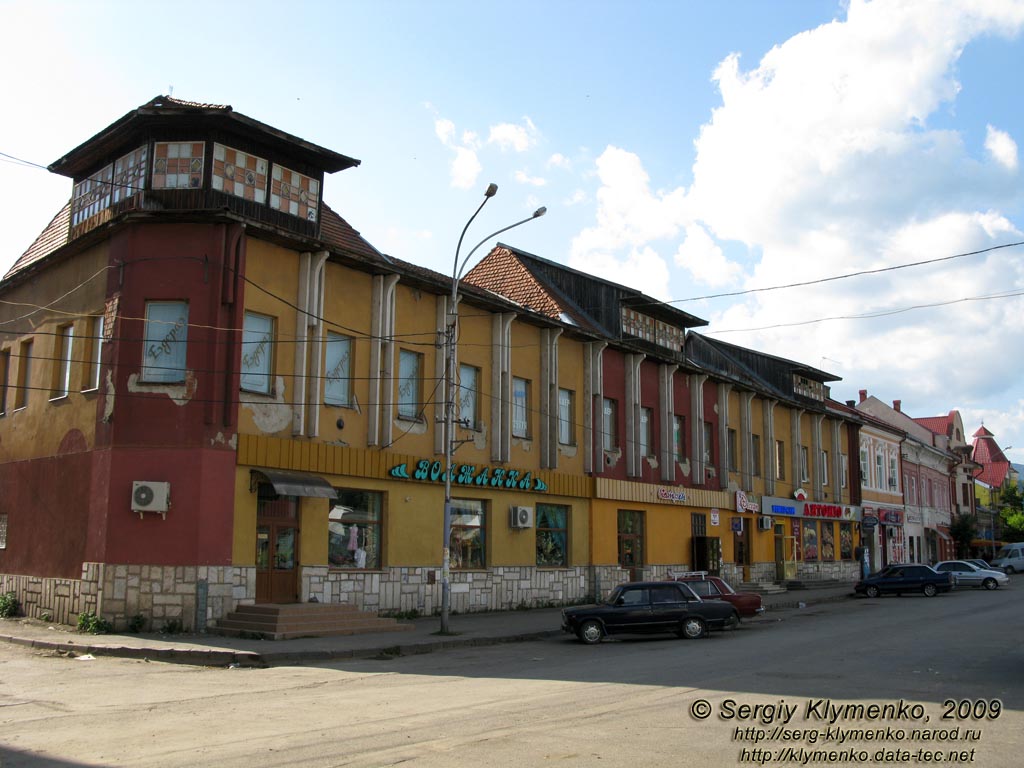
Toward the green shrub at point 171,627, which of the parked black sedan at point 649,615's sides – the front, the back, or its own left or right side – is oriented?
front

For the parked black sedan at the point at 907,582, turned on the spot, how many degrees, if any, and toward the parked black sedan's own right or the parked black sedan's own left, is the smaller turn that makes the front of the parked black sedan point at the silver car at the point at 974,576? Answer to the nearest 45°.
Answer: approximately 135° to the parked black sedan's own right

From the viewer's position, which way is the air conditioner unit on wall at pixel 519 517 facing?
facing the viewer and to the right of the viewer

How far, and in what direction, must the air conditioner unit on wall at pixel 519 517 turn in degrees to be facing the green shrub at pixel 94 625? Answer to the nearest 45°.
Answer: approximately 90° to its right

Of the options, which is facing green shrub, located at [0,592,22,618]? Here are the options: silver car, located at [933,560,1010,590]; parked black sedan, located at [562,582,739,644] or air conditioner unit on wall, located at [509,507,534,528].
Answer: the parked black sedan

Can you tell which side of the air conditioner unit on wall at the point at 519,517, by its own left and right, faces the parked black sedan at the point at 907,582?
left

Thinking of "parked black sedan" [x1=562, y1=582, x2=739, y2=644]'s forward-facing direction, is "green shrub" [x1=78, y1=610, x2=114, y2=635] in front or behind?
in front

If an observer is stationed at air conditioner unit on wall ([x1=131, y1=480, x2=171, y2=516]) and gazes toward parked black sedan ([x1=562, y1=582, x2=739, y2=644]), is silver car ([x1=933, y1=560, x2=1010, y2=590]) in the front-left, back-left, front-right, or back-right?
front-left

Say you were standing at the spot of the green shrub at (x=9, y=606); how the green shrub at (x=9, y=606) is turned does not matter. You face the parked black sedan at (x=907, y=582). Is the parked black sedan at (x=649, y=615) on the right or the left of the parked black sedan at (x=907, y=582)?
right

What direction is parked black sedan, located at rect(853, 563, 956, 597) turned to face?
to the viewer's left

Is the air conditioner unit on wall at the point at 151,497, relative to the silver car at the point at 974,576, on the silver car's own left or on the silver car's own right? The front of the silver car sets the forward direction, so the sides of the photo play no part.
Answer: on the silver car's own right

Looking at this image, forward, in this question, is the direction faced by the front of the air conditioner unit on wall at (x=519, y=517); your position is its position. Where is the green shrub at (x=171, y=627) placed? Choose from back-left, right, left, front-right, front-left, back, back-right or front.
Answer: right

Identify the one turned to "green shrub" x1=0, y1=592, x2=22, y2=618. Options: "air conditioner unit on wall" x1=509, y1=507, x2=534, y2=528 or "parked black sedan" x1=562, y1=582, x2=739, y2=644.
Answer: the parked black sedan

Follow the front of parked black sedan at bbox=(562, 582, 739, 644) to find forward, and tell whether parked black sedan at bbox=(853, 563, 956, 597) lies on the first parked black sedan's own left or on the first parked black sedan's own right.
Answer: on the first parked black sedan's own right
